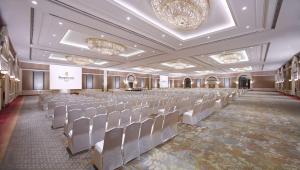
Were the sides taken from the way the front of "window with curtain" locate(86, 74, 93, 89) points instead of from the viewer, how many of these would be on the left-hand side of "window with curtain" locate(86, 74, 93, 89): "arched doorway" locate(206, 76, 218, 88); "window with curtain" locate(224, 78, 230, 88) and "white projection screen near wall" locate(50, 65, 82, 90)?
2

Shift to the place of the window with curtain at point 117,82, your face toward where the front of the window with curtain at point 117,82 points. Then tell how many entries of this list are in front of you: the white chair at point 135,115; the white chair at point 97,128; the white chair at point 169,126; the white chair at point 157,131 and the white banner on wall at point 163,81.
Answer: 4

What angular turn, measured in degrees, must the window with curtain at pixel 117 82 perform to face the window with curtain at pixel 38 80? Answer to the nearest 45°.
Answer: approximately 45° to its right

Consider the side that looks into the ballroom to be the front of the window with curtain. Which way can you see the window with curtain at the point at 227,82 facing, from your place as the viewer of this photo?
facing the viewer

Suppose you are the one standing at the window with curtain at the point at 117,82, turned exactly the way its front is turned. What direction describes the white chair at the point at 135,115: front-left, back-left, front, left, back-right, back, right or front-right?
front

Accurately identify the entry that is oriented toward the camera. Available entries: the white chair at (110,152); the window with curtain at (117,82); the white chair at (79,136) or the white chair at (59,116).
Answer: the window with curtain

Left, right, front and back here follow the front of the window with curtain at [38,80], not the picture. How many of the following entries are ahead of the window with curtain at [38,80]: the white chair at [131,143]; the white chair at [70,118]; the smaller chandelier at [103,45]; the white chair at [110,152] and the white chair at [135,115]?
5

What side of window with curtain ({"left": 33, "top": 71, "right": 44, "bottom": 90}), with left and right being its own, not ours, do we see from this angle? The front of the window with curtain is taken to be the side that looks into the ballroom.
front

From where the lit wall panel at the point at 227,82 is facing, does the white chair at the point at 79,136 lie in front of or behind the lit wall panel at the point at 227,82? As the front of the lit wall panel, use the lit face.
in front

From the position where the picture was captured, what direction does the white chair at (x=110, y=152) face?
facing away from the viewer and to the left of the viewer

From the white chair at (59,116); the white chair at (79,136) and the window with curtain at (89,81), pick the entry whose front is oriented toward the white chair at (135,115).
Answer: the window with curtain

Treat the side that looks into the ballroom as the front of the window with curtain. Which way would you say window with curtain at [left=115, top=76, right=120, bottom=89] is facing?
toward the camera

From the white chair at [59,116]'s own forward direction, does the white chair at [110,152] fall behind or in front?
behind

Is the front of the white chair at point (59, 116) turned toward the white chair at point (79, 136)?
no

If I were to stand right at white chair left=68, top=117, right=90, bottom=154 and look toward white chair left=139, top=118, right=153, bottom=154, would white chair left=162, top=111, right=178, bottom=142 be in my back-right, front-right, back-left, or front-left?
front-left
